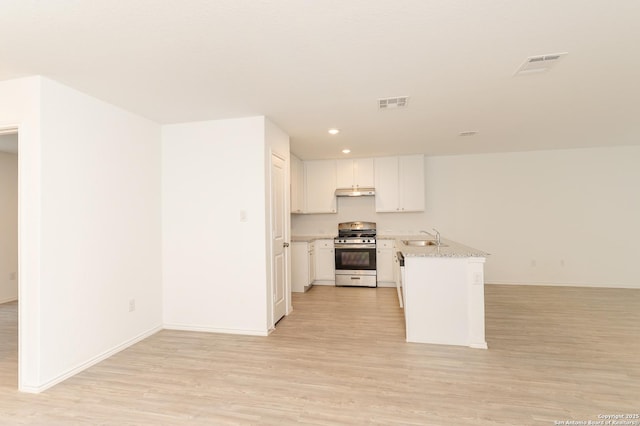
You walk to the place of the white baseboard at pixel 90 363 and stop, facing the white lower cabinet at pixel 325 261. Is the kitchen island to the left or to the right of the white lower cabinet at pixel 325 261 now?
right

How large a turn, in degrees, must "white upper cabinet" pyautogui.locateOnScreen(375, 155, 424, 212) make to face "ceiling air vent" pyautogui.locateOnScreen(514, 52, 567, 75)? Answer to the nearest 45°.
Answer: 0° — it already faces it
